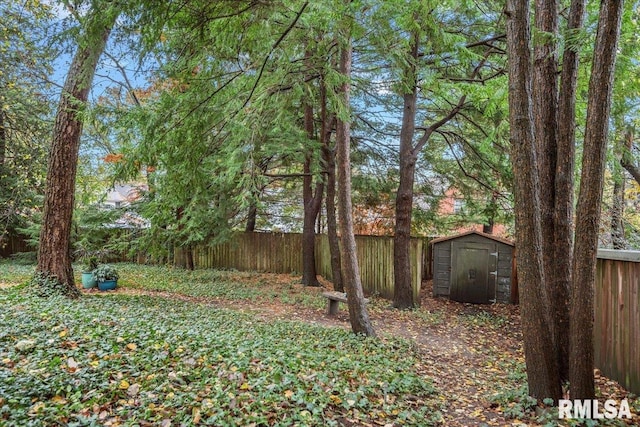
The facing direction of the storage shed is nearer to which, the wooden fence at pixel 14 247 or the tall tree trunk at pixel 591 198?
the tall tree trunk

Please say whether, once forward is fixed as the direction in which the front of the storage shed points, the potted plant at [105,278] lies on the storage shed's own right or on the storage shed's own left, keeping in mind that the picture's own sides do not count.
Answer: on the storage shed's own right

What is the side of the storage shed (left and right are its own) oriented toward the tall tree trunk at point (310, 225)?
right

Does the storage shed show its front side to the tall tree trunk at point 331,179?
no

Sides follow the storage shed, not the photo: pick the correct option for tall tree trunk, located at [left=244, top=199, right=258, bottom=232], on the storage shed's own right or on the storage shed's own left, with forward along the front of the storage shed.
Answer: on the storage shed's own right

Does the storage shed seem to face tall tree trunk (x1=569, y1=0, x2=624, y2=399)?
yes

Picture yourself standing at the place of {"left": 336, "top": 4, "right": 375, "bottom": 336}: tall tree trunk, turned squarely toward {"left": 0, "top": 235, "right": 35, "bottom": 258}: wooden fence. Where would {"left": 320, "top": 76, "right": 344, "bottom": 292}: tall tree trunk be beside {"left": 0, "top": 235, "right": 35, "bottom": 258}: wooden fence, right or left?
right

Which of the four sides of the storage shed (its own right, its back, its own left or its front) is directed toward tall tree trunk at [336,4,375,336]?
front

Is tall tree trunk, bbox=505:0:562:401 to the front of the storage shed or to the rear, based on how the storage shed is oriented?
to the front

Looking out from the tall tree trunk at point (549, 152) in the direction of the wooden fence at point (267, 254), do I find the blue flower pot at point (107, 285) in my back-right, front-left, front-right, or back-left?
front-left

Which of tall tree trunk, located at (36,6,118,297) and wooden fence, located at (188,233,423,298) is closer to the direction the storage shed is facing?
the tall tree trunk

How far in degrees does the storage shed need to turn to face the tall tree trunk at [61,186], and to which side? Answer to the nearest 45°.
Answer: approximately 45° to its right

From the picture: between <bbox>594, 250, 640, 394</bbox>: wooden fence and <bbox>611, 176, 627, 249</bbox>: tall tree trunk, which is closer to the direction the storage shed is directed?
the wooden fence

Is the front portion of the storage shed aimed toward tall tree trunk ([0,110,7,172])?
no

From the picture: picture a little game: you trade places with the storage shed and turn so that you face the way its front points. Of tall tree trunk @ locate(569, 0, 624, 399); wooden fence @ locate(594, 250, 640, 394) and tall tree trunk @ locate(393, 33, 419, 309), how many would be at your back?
0

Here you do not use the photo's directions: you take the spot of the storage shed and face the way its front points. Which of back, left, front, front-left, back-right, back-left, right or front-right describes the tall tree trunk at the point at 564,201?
front

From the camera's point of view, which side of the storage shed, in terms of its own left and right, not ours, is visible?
front

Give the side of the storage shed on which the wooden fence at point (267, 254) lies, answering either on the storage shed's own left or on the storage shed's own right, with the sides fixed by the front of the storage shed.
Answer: on the storage shed's own right

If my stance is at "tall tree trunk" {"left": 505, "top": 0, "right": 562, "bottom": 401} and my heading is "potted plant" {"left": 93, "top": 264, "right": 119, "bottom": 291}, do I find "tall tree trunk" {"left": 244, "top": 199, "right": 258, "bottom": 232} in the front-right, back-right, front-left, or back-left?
front-right
